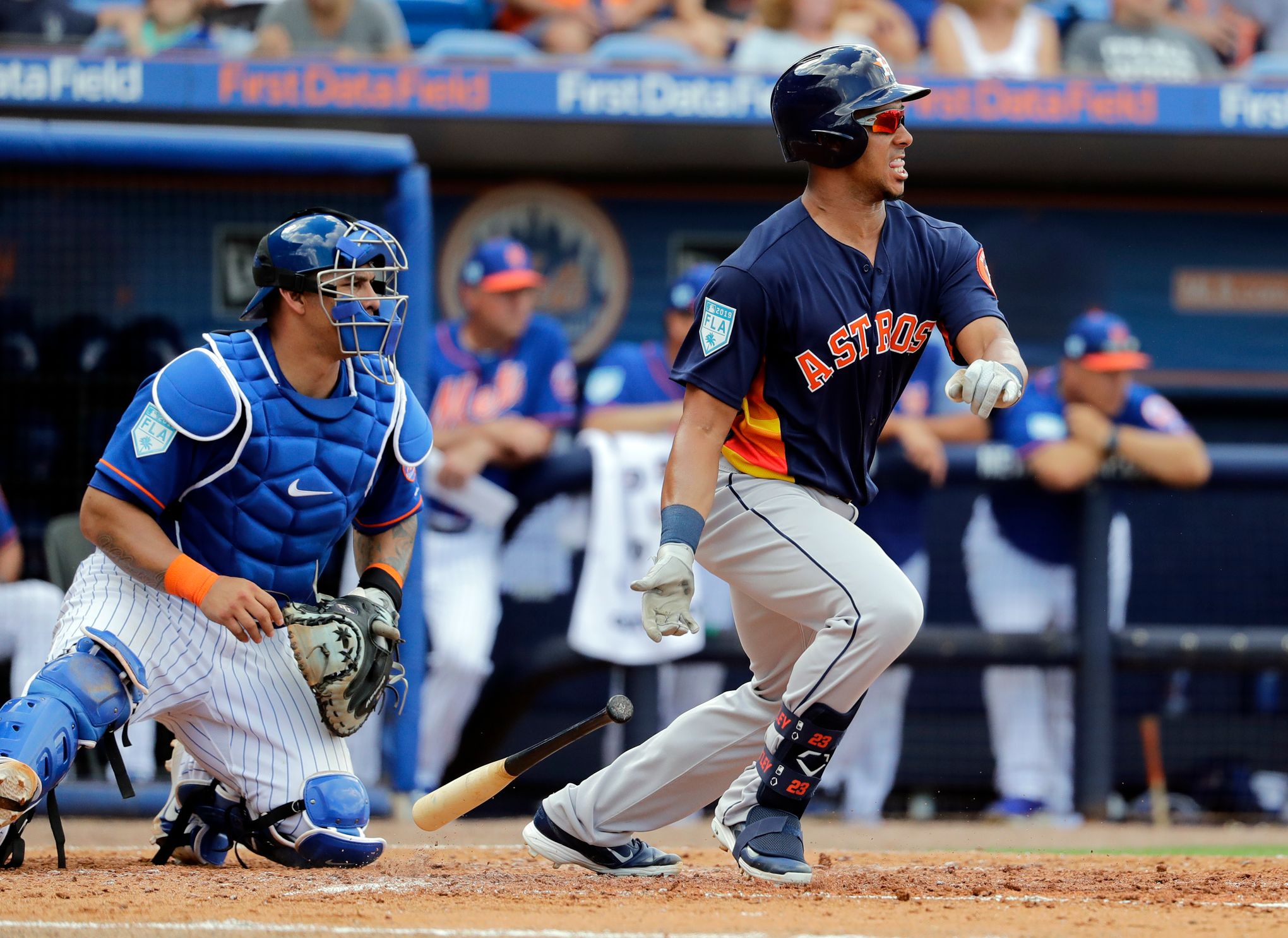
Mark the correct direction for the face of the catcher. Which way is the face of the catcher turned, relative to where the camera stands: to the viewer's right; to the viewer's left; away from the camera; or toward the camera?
to the viewer's right

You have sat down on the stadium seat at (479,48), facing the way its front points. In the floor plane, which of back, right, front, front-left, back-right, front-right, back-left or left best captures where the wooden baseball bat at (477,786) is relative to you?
front

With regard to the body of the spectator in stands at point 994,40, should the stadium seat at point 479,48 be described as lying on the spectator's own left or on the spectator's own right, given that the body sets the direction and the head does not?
on the spectator's own right

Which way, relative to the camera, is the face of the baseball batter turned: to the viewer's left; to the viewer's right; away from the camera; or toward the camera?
to the viewer's right

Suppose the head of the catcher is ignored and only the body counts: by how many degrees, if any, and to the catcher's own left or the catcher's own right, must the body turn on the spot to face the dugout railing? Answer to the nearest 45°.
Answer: approximately 90° to the catcher's own left

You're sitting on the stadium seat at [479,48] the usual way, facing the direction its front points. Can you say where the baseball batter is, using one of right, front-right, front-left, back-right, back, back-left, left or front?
front

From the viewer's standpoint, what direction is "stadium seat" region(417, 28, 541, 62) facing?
toward the camera

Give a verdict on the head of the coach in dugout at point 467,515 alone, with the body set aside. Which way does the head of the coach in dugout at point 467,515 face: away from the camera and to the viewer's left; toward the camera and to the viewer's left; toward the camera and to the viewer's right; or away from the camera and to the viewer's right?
toward the camera and to the viewer's right

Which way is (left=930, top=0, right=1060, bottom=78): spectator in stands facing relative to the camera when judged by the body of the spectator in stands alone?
toward the camera

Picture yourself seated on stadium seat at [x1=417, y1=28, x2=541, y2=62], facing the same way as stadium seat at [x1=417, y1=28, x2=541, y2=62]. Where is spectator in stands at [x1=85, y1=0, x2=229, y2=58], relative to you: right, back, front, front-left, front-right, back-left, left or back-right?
right

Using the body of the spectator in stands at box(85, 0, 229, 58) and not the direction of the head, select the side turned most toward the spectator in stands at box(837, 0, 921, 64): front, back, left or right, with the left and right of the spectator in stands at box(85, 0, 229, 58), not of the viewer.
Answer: left

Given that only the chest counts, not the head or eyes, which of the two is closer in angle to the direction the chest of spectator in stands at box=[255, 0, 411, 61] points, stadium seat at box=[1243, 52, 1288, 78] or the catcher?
the catcher

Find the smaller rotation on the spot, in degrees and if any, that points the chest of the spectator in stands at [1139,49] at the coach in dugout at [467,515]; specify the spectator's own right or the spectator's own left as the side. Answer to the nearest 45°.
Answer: approximately 45° to the spectator's own right
